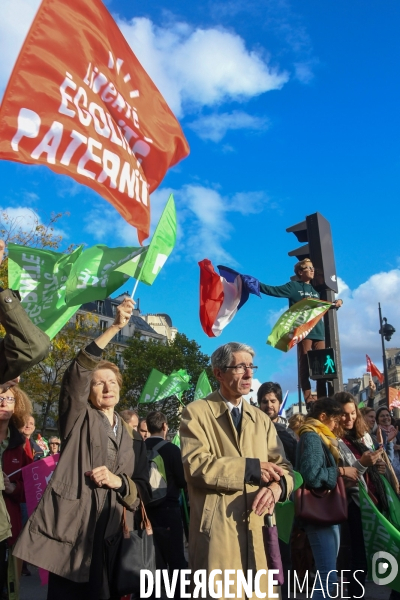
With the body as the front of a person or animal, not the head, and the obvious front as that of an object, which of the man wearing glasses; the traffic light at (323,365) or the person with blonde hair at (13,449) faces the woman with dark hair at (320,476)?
the traffic light

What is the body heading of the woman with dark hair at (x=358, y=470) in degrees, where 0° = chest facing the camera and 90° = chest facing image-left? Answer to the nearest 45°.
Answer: approximately 45°

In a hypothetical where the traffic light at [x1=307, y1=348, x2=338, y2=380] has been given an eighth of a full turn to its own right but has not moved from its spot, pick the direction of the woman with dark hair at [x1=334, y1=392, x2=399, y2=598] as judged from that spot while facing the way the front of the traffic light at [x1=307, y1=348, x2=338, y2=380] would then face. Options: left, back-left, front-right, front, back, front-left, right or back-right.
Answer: front-left

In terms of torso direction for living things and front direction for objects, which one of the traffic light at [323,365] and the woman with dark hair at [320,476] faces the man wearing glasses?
the traffic light

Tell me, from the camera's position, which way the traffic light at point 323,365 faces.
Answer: facing the viewer

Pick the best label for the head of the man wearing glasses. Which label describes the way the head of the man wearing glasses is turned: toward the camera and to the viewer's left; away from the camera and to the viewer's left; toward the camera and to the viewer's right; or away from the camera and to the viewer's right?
toward the camera and to the viewer's right

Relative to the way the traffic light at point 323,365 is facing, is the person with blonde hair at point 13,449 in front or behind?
in front

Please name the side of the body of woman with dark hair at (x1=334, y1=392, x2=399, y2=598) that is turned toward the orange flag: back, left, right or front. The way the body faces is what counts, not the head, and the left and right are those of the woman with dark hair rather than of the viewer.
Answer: right

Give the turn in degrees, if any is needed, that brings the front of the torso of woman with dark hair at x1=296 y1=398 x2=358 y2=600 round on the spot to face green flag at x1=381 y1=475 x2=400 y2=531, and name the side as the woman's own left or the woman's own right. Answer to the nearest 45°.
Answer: approximately 45° to the woman's own left

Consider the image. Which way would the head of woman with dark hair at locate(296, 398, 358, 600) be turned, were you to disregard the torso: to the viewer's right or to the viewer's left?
to the viewer's right

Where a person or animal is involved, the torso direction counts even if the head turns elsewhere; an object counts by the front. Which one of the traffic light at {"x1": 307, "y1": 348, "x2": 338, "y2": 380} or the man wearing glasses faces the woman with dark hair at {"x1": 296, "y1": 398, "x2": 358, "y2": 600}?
the traffic light

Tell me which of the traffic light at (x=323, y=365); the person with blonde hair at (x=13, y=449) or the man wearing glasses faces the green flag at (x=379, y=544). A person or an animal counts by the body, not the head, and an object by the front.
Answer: the traffic light
